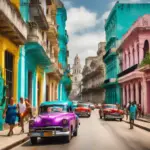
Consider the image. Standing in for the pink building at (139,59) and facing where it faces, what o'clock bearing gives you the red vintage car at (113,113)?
The red vintage car is roughly at 11 o'clock from the pink building.

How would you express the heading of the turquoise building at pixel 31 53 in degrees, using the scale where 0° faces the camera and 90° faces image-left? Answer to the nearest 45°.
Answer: approximately 315°

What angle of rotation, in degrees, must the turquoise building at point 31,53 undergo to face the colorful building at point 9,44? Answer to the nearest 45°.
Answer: approximately 45° to its right

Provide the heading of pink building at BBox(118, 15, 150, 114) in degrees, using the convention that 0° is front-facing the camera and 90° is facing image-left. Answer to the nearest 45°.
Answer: approximately 45°

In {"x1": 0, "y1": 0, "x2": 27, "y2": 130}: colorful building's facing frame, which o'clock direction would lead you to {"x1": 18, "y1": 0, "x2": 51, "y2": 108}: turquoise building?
The turquoise building is roughly at 8 o'clock from the colorful building.

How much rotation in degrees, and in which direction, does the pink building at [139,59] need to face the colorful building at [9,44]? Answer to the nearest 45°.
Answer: approximately 45° to its left

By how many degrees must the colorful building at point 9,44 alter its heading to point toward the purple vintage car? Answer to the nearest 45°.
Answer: approximately 45° to its right

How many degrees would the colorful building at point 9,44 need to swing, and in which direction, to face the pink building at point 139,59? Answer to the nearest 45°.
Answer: approximately 90° to its left
